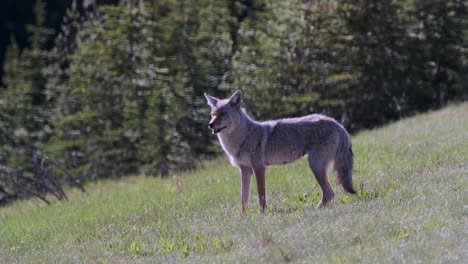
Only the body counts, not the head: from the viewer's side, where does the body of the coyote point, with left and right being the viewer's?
facing to the left of the viewer

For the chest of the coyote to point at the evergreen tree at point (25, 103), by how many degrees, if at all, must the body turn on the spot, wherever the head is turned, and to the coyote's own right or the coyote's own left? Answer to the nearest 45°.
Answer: approximately 45° to the coyote's own right
